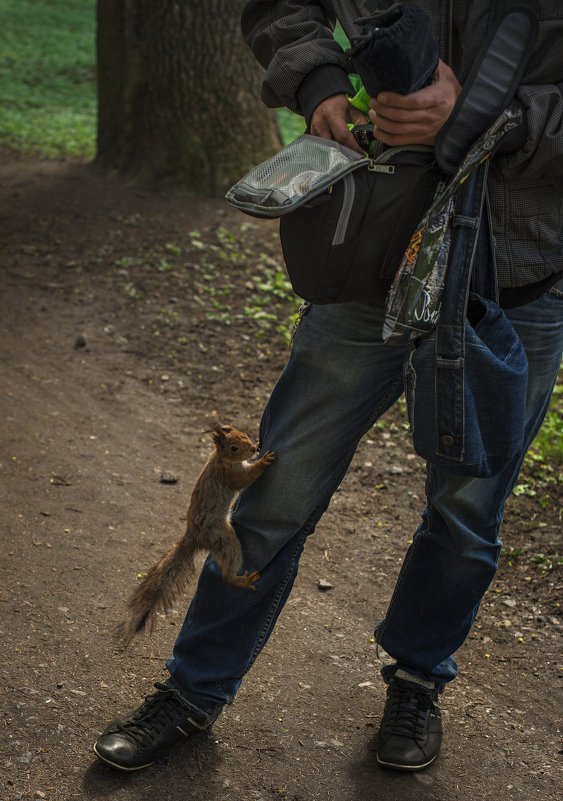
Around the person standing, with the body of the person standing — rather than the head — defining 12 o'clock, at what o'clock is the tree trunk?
The tree trunk is roughly at 4 o'clock from the person standing.

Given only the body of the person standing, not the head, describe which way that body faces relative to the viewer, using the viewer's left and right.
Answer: facing the viewer and to the left of the viewer

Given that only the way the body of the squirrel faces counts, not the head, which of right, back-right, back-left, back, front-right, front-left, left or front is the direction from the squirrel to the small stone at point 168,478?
left

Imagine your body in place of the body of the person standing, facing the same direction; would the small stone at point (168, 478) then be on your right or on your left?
on your right

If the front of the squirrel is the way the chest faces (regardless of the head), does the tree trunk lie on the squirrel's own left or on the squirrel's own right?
on the squirrel's own left

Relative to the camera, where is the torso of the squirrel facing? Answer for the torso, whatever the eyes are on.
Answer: to the viewer's right
